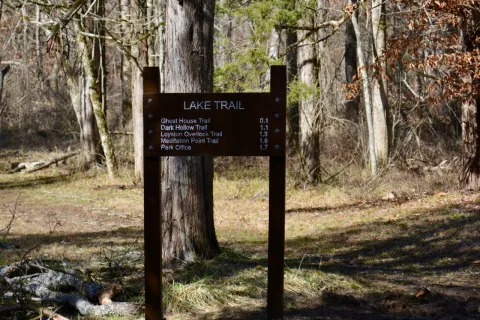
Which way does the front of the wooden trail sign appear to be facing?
toward the camera

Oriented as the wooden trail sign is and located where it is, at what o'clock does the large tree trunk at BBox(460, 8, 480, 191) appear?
The large tree trunk is roughly at 7 o'clock from the wooden trail sign.

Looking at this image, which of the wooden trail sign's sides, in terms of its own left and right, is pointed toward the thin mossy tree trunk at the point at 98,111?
back

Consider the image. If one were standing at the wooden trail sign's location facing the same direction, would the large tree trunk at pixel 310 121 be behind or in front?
behind

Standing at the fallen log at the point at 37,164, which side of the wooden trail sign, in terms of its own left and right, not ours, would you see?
back

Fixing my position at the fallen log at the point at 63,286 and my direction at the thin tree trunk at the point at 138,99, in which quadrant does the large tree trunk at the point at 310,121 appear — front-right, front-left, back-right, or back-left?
front-right

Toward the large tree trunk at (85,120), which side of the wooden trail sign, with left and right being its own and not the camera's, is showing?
back

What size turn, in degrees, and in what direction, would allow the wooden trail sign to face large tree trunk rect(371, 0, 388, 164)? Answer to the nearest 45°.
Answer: approximately 180°

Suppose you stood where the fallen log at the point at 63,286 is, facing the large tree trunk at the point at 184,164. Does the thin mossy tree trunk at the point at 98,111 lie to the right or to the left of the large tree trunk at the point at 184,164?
left

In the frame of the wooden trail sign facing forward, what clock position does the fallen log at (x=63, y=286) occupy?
The fallen log is roughly at 4 o'clock from the wooden trail sign.

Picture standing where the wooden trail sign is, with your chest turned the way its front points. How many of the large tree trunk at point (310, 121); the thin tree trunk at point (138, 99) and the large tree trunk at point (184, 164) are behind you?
3

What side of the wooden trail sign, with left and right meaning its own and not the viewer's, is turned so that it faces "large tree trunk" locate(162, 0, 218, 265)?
back

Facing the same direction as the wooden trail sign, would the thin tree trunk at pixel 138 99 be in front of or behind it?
behind
